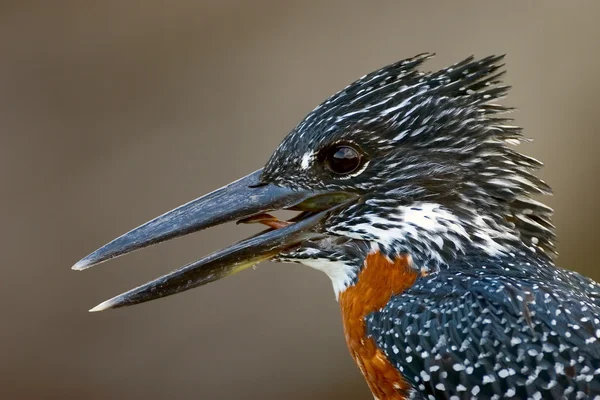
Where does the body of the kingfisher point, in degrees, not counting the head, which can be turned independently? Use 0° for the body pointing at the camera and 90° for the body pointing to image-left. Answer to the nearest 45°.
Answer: approximately 90°
